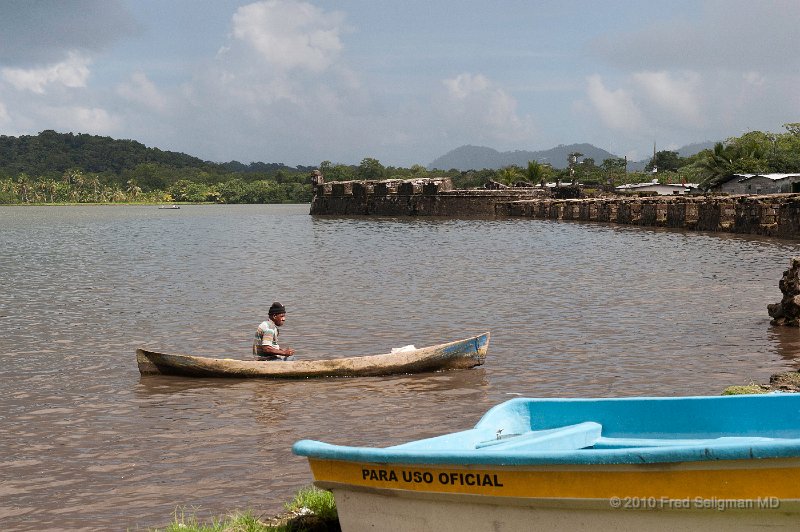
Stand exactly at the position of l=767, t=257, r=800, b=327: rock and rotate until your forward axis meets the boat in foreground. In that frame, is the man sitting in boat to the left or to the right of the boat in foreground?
right

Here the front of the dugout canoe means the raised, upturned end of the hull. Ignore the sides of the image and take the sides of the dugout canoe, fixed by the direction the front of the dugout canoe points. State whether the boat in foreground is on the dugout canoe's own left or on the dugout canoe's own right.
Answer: on the dugout canoe's own right

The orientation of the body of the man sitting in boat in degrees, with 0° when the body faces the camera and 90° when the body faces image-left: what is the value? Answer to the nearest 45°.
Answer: approximately 270°

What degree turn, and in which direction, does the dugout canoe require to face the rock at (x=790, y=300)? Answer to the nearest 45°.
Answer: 0° — it already faces it

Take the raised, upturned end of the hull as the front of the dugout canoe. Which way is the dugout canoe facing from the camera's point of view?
to the viewer's right

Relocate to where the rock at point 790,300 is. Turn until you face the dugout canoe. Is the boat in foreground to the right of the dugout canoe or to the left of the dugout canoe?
left

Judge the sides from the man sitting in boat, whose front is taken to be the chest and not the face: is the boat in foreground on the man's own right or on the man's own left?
on the man's own right

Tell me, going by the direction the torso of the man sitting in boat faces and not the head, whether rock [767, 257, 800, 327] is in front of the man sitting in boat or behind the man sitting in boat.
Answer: in front
